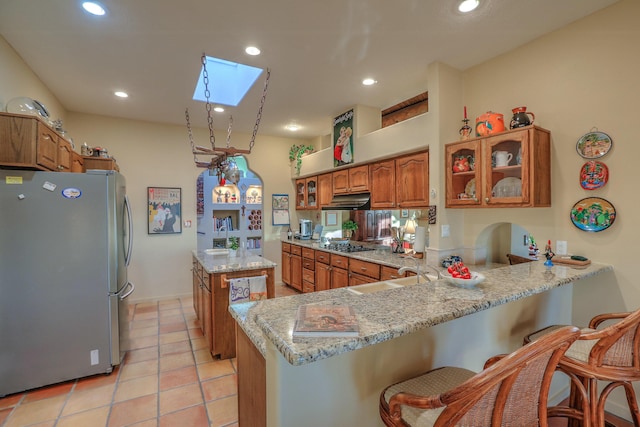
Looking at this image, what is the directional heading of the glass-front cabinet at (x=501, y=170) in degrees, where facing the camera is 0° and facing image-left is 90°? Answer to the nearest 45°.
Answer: approximately 45°

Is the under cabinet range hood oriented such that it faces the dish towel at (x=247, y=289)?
yes

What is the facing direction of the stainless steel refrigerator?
to the viewer's right

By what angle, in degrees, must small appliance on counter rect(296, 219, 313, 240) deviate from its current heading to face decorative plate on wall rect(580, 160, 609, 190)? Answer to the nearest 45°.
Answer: approximately 90° to its left

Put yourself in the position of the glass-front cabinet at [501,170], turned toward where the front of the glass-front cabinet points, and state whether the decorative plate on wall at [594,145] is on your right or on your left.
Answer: on your left

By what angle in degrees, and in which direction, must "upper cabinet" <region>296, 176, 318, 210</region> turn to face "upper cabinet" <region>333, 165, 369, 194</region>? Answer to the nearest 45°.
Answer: approximately 90° to its left

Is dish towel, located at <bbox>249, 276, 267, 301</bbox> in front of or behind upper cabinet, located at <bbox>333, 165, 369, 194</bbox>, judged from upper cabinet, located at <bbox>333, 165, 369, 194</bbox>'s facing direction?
in front

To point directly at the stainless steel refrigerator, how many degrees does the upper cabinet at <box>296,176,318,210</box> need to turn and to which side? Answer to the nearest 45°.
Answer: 0° — it already faces it

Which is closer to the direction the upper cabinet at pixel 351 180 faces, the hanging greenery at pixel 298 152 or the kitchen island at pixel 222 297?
the kitchen island

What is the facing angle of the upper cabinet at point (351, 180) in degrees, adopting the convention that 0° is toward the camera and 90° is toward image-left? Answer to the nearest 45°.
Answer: approximately 45°

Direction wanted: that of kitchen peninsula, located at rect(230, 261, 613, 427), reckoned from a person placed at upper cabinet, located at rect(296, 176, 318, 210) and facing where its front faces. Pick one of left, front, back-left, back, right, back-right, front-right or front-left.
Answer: front-left

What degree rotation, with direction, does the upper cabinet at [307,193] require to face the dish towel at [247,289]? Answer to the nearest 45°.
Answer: approximately 45° to its left

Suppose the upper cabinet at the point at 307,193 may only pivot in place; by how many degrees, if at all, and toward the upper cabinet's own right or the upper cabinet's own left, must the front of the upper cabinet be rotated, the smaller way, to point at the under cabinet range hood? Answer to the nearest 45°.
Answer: approximately 90° to the upper cabinet's own left

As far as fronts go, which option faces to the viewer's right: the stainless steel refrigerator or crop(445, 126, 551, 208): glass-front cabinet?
the stainless steel refrigerator

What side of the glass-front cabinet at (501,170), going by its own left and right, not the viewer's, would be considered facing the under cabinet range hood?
right
